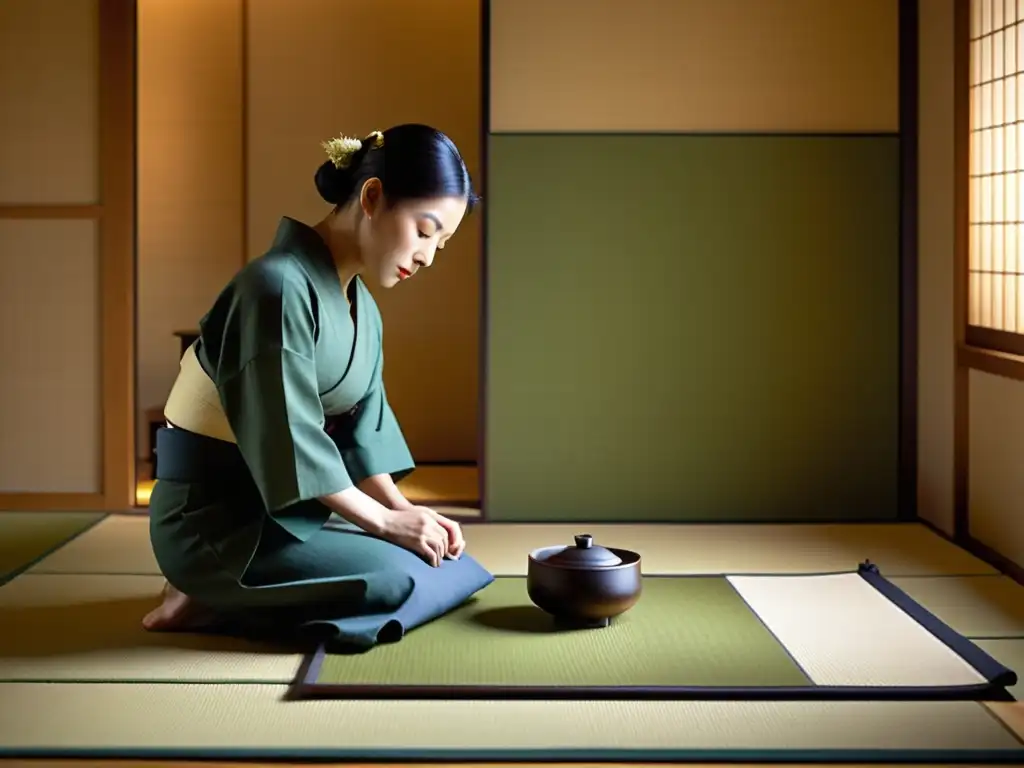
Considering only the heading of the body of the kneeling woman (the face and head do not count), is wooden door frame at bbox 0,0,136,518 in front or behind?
behind

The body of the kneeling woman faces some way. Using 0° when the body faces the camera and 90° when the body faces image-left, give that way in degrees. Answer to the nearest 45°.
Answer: approximately 315°
